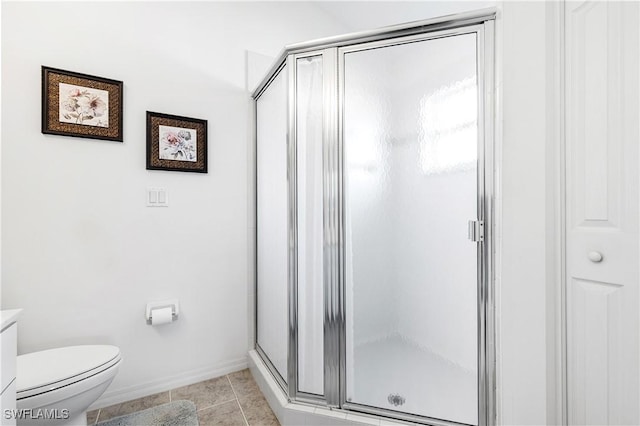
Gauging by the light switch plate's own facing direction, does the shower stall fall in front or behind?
in front

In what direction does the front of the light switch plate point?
toward the camera

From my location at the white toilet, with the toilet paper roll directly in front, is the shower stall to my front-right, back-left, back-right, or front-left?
front-right

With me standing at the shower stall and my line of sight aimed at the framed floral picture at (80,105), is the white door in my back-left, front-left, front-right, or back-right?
back-left
